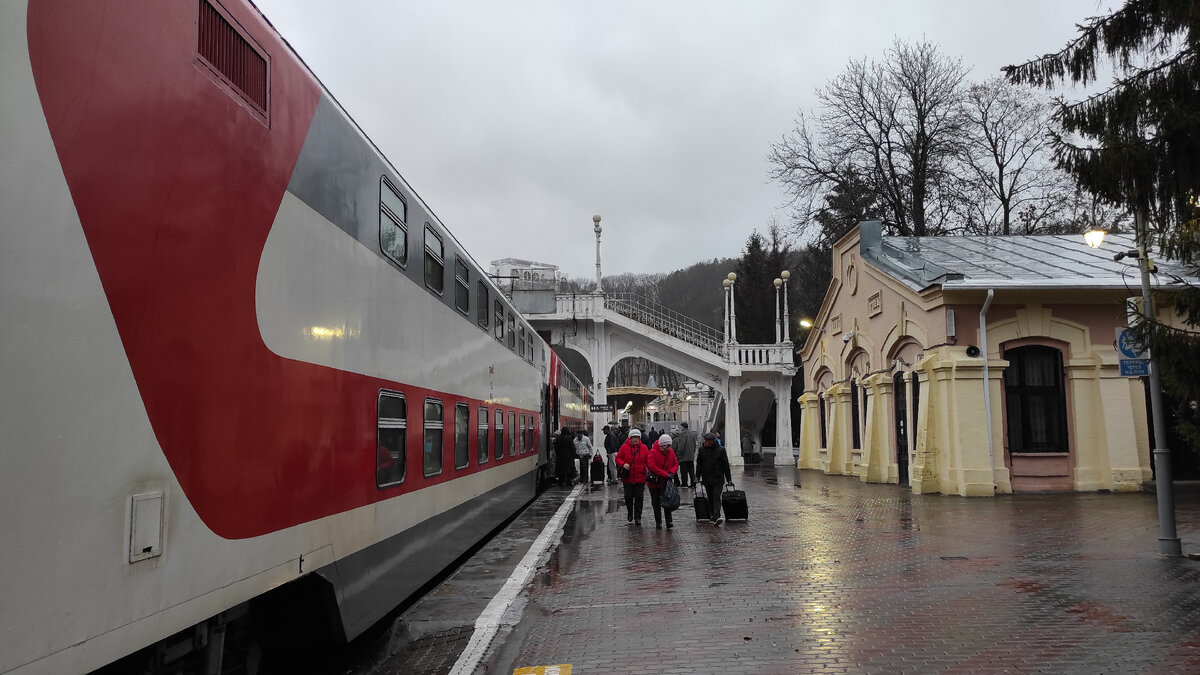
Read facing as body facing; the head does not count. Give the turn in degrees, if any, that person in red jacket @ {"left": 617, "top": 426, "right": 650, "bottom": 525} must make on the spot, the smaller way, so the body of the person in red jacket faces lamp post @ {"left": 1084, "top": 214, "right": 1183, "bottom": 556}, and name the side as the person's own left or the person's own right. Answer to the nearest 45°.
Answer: approximately 45° to the person's own left

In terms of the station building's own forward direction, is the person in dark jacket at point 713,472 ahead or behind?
ahead

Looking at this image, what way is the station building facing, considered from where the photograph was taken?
facing the viewer and to the left of the viewer

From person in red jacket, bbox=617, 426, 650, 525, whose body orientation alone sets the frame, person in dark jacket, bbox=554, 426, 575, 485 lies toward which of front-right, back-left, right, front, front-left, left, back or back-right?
back

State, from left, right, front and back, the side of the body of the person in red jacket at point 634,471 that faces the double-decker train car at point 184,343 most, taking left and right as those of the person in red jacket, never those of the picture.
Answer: front

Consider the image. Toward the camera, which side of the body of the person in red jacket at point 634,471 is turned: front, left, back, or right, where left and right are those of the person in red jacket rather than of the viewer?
front

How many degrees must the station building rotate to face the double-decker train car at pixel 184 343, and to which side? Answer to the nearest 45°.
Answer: approximately 45° to its left

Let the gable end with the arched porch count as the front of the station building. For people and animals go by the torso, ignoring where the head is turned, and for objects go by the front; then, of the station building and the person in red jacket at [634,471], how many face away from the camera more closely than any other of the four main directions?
0

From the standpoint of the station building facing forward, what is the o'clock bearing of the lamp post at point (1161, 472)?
The lamp post is roughly at 10 o'clock from the station building.

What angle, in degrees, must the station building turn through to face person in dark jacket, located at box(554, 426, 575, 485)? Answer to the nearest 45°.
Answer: approximately 45° to its right

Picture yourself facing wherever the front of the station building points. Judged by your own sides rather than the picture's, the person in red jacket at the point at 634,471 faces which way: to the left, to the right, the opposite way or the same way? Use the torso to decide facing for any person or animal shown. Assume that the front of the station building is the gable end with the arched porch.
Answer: to the left

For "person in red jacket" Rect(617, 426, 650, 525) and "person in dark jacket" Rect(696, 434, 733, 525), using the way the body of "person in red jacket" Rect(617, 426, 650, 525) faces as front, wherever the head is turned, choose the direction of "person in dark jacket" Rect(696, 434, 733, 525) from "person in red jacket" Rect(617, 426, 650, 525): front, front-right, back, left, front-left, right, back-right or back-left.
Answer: left

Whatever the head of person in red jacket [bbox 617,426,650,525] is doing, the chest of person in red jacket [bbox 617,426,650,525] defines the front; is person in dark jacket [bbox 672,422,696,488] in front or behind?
behind

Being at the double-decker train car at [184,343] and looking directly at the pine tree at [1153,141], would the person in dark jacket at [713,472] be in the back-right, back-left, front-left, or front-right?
front-left
